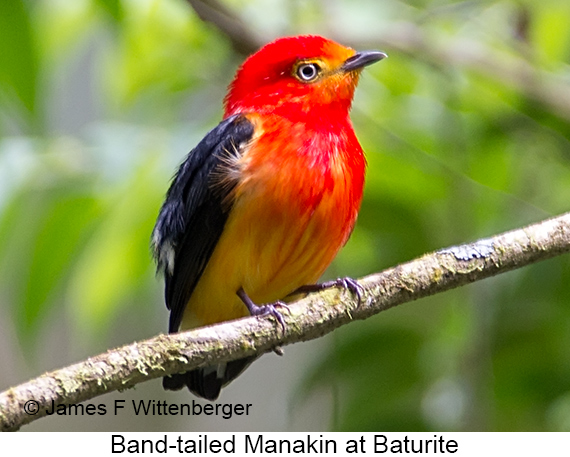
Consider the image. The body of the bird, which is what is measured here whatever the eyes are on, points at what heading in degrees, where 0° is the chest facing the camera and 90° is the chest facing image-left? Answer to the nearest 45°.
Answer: approximately 315°
